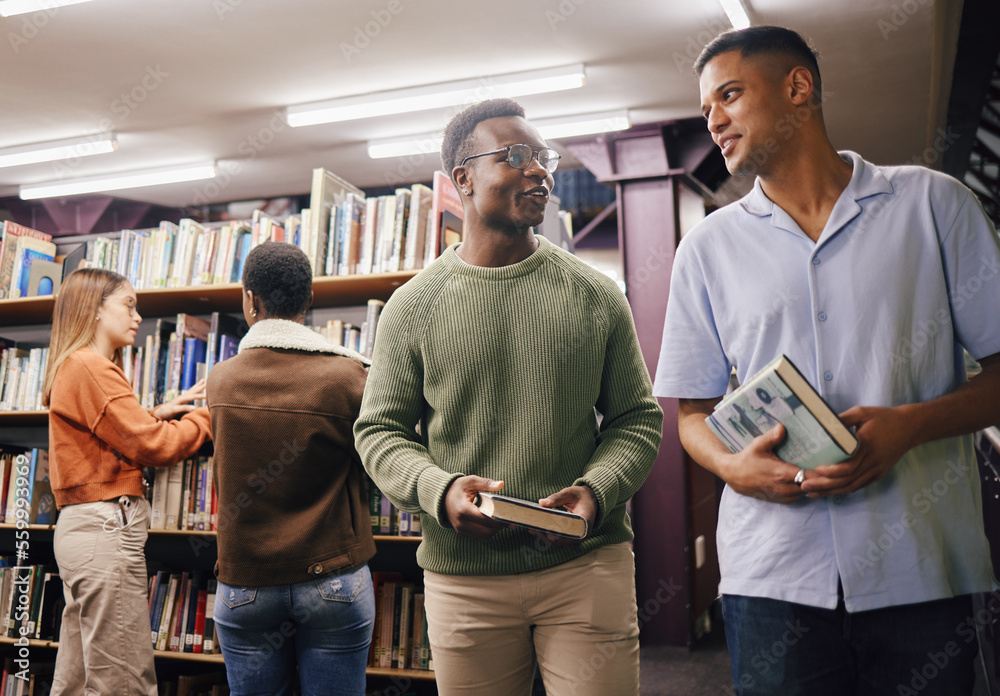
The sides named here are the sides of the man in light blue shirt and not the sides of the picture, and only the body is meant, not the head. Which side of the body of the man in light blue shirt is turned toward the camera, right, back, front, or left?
front

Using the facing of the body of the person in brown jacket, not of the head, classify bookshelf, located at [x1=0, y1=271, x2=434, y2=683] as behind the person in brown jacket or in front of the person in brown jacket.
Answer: in front

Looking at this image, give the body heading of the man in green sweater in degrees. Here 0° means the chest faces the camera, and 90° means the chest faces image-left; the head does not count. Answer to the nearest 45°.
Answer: approximately 0°

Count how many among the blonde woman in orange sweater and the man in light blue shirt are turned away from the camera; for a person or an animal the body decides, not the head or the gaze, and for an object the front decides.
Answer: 0

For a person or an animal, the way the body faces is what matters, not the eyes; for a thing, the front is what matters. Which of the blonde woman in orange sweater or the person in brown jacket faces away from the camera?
the person in brown jacket

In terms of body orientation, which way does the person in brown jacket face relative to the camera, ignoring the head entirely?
away from the camera

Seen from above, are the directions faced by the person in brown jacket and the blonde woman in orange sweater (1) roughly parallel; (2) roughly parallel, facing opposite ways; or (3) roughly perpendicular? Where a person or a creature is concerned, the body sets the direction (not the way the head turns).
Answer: roughly perpendicular

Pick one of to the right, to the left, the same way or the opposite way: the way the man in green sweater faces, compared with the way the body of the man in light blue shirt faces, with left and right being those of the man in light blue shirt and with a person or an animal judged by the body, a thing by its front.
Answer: the same way

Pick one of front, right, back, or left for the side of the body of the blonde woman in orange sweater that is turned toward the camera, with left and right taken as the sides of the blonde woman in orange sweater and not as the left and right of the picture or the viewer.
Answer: right

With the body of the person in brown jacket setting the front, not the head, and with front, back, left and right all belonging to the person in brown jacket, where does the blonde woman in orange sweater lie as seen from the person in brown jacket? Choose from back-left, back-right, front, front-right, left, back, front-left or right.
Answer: front-left

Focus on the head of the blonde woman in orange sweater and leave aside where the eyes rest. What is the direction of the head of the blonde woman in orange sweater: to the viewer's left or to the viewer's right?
to the viewer's right

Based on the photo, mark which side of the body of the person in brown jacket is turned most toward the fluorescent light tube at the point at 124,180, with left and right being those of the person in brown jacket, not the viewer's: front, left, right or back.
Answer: front

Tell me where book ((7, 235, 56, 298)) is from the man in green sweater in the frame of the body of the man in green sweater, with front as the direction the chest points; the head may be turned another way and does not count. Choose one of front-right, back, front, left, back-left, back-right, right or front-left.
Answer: back-right

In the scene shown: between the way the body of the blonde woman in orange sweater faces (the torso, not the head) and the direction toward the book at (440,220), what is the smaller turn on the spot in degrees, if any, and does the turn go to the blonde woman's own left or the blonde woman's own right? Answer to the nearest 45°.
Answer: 0° — they already face it
